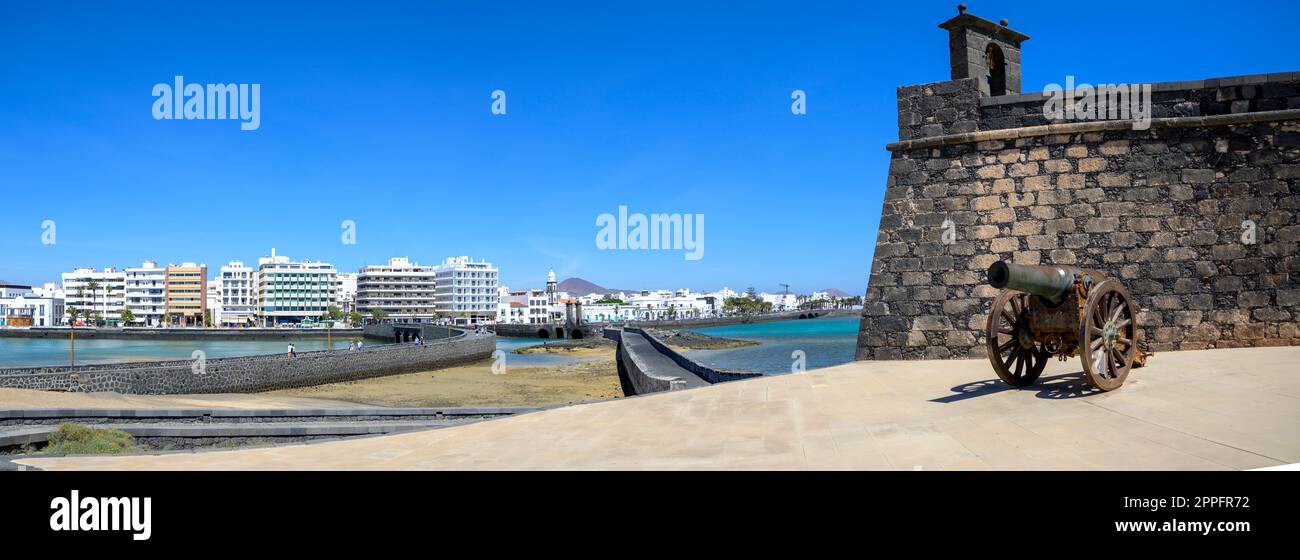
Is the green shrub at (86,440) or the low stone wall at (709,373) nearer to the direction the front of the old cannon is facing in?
the green shrub

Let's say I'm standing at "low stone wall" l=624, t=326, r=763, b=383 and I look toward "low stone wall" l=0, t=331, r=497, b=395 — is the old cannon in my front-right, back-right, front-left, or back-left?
back-left

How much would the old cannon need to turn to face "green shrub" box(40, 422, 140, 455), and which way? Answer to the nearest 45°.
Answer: approximately 45° to its right

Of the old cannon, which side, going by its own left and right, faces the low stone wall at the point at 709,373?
right

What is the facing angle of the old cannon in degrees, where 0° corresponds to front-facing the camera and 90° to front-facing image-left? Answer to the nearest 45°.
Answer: approximately 45°
